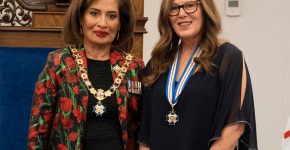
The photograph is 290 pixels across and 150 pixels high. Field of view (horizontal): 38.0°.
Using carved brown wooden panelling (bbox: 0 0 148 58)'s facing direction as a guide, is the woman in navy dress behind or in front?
in front

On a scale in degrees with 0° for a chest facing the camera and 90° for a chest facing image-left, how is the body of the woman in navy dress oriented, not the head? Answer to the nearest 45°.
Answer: approximately 45°

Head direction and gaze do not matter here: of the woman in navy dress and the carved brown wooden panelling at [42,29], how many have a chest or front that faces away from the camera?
0

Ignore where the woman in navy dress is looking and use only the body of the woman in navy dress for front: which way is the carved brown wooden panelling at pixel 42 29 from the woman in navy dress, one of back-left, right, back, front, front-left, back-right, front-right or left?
right

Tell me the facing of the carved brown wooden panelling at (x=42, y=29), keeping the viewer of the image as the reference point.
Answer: facing the viewer
